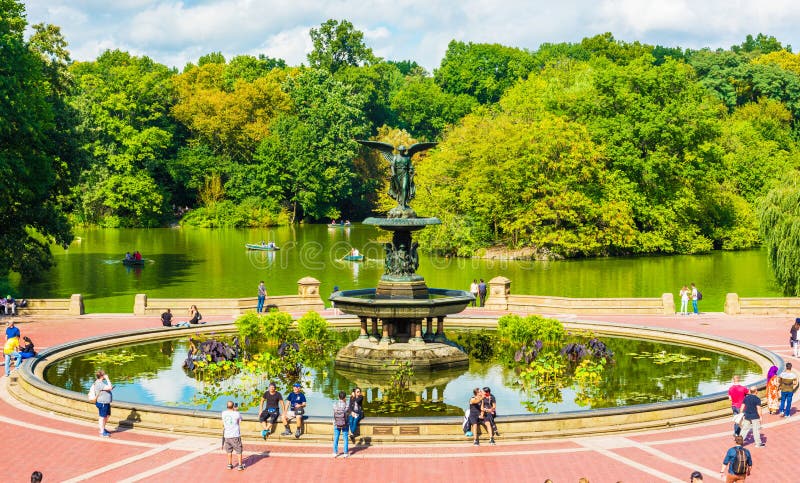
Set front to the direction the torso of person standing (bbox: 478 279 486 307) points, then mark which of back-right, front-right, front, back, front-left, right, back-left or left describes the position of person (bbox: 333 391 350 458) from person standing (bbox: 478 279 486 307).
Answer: back

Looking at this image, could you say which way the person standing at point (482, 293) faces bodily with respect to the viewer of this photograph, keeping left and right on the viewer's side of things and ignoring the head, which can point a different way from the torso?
facing away from the viewer

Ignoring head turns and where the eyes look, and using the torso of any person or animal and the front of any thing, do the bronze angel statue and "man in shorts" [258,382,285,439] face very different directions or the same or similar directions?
same or similar directions

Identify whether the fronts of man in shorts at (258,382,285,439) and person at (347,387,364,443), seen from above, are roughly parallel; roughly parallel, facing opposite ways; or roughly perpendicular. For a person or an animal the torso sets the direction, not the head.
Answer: roughly parallel

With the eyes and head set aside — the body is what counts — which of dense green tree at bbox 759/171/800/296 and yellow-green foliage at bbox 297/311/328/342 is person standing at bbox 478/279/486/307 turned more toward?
the dense green tree

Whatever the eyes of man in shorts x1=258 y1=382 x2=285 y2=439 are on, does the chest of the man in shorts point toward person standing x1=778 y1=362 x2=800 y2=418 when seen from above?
no

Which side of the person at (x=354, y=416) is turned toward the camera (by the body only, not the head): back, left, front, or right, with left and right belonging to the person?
front

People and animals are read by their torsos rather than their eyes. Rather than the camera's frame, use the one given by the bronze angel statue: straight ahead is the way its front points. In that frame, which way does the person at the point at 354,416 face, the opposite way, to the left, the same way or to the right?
the same way

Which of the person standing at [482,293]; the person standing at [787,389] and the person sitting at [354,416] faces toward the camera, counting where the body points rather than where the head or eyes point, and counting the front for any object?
the person sitting at [354,416]

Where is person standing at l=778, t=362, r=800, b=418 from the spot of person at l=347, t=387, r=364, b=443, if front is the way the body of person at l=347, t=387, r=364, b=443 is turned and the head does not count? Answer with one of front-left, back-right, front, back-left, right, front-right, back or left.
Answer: left

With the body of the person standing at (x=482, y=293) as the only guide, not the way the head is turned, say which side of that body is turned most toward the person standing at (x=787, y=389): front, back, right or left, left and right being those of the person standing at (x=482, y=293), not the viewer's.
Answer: back

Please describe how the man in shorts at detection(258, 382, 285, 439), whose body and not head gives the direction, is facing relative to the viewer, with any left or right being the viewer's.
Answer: facing the viewer

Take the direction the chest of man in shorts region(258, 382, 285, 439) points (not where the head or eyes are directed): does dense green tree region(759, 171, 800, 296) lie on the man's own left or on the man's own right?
on the man's own left

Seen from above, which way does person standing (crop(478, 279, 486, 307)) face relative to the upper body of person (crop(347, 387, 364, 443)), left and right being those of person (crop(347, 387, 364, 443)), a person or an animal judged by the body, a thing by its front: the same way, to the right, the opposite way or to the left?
the opposite way
